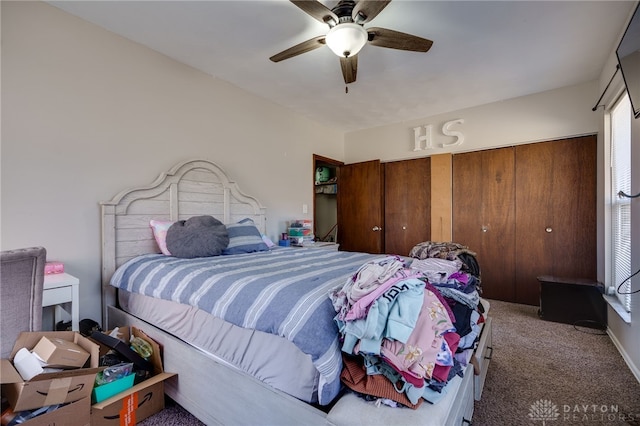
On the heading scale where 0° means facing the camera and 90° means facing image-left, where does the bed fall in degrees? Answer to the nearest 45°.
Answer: approximately 315°

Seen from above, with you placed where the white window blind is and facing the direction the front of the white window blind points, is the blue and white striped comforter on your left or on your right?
on your left

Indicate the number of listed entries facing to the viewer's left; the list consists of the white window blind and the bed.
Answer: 1

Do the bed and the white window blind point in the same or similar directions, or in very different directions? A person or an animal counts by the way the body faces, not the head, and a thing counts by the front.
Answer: very different directions

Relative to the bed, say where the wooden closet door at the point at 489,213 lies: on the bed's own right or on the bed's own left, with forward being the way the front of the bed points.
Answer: on the bed's own left

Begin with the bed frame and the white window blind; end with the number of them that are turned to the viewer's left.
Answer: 1

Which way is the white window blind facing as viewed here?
to the viewer's left

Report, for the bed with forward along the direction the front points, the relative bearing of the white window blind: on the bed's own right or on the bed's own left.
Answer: on the bed's own left

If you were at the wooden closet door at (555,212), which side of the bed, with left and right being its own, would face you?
left

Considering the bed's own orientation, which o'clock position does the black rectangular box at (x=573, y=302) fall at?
The black rectangular box is roughly at 10 o'clock from the bed.

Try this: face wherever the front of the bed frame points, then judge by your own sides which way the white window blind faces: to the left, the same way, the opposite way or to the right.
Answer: the opposite way
